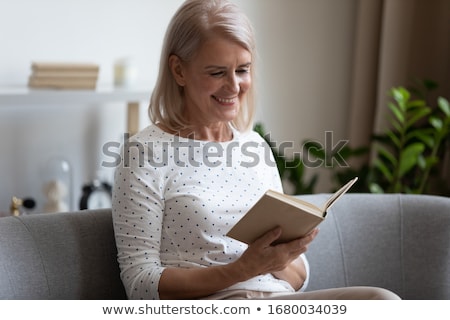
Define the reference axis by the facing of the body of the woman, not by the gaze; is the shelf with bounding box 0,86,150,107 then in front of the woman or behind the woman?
behind

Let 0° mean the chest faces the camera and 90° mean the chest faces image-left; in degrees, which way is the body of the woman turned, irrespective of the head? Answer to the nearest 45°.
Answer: approximately 315°

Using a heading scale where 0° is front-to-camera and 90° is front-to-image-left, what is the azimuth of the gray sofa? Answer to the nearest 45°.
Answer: approximately 0°

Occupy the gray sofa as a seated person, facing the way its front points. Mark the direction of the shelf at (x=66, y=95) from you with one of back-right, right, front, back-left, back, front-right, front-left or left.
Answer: back-right
